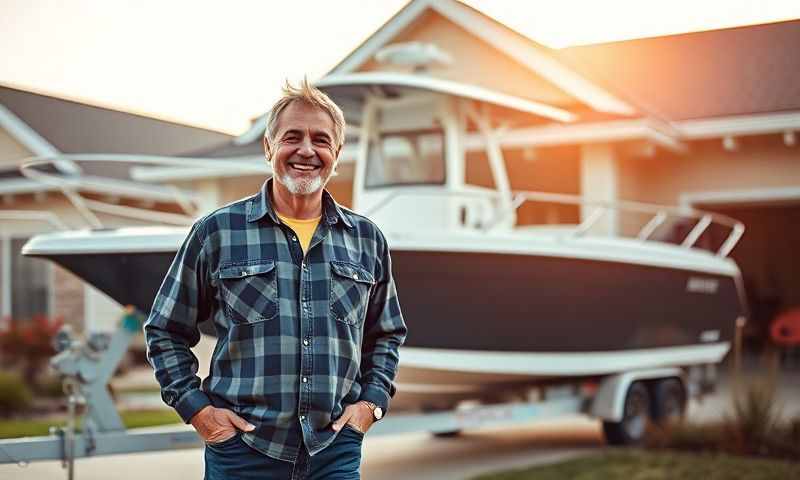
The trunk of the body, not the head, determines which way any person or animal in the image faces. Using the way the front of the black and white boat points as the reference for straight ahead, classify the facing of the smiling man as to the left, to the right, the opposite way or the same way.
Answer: to the left

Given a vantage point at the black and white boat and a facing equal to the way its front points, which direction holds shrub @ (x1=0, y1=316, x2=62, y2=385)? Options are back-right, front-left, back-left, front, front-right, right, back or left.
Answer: front-right

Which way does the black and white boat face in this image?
to the viewer's left

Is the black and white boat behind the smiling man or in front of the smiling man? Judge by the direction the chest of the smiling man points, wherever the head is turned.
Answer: behind

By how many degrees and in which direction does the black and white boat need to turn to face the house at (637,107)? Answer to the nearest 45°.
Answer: approximately 135° to its right

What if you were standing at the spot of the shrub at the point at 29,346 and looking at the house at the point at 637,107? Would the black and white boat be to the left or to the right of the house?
right

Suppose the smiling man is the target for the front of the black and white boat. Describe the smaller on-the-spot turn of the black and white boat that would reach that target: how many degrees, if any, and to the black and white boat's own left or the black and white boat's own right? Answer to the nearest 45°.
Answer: approximately 90° to the black and white boat's own left

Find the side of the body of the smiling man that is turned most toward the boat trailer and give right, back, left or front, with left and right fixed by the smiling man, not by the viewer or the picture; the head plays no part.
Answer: back

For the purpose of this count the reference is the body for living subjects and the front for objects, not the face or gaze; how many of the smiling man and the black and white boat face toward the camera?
1

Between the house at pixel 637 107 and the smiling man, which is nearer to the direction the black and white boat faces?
the smiling man

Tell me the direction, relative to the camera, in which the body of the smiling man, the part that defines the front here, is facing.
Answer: toward the camera
